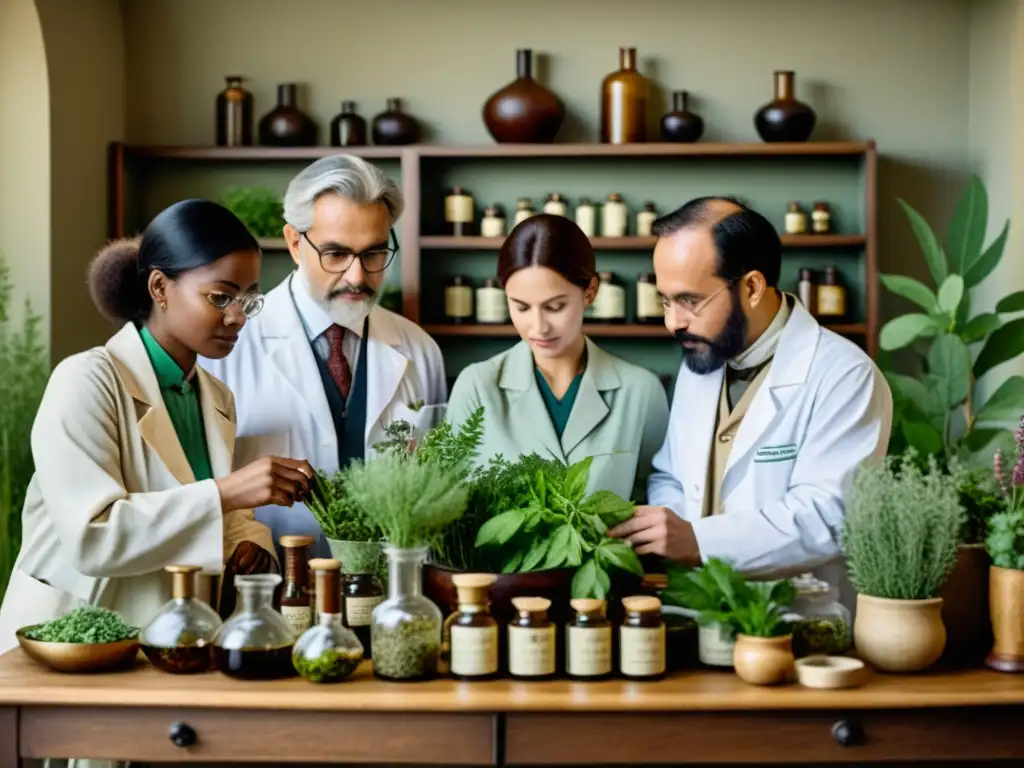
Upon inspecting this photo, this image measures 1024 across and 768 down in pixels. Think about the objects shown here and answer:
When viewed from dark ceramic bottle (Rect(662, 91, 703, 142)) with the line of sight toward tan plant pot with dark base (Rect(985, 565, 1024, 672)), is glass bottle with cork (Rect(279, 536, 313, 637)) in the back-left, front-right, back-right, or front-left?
front-right

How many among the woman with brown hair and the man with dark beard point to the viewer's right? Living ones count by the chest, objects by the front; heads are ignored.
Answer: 0

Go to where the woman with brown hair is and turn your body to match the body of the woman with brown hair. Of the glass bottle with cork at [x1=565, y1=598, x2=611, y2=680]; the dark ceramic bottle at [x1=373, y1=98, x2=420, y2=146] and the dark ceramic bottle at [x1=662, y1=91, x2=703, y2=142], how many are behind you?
2

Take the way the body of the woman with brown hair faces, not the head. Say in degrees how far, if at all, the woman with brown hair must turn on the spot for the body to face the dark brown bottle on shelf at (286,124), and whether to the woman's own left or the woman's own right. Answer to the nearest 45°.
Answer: approximately 180°

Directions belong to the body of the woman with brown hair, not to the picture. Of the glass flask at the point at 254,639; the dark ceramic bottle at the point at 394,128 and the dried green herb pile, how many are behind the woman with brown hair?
1

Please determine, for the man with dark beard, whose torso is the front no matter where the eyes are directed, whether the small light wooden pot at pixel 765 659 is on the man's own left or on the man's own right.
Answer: on the man's own left

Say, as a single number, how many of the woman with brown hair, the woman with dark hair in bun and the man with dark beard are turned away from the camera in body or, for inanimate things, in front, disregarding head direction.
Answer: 0

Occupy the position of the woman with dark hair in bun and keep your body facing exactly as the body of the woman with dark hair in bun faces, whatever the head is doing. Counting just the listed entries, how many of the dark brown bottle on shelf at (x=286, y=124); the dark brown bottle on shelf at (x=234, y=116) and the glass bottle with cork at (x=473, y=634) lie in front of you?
1

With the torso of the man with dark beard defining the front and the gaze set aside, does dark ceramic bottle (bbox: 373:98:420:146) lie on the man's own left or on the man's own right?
on the man's own right

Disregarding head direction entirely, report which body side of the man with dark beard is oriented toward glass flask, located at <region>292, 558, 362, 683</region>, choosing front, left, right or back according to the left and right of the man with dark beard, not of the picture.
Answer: front

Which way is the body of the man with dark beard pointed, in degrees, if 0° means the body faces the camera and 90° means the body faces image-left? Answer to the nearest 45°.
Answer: approximately 45°

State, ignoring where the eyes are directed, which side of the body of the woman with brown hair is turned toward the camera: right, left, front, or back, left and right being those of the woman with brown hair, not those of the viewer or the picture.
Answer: front

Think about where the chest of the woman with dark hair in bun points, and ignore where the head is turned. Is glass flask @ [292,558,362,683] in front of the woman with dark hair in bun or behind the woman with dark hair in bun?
in front

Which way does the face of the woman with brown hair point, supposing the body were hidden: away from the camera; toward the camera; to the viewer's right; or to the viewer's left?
toward the camera

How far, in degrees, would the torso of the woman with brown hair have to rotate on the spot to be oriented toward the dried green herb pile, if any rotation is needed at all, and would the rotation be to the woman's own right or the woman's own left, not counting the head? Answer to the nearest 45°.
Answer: approximately 45° to the woman's own right

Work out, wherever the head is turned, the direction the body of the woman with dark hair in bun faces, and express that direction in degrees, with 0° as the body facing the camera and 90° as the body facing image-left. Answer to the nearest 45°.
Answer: approximately 315°

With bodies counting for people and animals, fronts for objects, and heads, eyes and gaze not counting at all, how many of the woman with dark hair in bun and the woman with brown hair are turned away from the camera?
0

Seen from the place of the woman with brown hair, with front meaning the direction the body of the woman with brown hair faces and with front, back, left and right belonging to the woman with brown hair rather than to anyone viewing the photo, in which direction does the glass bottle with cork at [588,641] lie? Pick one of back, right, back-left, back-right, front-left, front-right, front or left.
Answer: front

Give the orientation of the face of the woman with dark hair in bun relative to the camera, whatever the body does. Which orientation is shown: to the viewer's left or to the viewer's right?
to the viewer's right
